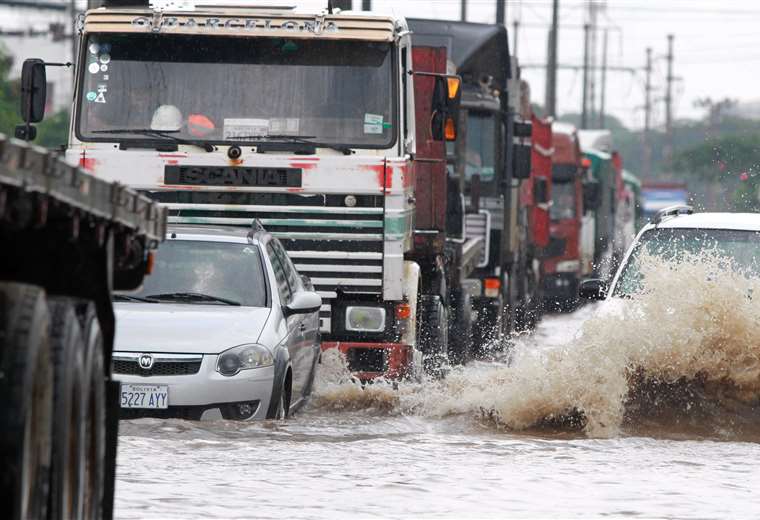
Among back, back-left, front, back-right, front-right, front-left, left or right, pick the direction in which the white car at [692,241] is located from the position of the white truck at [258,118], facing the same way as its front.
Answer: left

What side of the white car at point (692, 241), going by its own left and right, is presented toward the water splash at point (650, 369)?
front

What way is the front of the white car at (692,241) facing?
toward the camera

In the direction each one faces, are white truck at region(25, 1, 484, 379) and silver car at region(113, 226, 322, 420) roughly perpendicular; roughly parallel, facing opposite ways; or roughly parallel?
roughly parallel

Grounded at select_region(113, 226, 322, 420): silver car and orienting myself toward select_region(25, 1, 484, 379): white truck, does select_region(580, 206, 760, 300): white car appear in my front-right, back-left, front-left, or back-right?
front-right

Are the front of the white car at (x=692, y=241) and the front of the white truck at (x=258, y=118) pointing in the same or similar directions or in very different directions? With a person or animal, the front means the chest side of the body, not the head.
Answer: same or similar directions

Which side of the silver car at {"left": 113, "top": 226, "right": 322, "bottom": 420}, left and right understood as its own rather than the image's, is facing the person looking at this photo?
front

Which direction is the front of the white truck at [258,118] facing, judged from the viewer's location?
facing the viewer

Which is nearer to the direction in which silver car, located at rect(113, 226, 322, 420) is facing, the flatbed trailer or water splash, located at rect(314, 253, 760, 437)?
the flatbed trailer

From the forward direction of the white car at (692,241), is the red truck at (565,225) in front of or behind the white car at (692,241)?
behind

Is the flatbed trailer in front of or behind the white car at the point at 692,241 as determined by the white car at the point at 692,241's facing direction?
in front

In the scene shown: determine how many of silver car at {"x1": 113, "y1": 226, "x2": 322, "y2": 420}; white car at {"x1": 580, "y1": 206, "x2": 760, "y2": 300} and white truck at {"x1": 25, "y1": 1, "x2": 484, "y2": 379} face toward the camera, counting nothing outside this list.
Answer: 3

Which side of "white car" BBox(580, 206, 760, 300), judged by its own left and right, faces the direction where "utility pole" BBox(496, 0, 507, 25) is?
back
